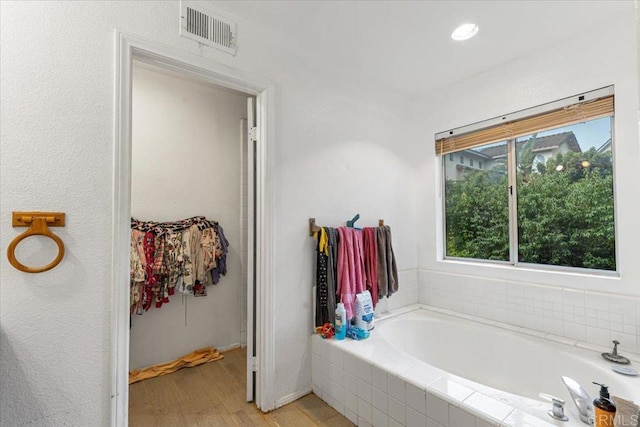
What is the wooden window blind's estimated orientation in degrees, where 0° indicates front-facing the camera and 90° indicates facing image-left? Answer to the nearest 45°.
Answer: approximately 45°

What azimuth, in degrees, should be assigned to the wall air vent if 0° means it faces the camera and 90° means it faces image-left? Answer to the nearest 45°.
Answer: approximately 315°
